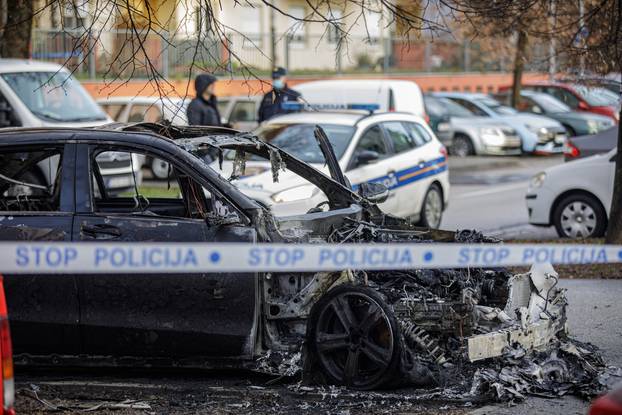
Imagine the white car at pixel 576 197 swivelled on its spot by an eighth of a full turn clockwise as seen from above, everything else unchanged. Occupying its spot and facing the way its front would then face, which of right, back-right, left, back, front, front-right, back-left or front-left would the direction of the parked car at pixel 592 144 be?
front-right

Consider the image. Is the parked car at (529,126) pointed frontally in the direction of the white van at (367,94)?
no

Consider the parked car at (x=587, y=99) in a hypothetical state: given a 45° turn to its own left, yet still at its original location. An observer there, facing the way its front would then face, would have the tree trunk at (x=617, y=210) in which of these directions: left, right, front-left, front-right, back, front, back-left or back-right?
right

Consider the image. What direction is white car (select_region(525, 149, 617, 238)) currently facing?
to the viewer's left

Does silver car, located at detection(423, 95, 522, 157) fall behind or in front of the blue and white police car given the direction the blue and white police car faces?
behind

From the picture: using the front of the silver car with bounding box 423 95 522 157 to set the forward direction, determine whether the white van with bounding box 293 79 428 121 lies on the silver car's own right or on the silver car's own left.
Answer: on the silver car's own right

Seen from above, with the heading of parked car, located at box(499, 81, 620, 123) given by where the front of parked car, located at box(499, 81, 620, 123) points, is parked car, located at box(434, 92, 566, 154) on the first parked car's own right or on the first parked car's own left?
on the first parked car's own right

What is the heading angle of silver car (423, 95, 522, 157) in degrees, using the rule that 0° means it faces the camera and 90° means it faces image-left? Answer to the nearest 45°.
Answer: approximately 315°

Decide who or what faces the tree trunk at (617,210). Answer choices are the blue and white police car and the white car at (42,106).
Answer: the white car

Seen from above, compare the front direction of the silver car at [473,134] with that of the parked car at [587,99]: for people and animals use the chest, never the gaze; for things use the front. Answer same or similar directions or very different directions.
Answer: same or similar directions

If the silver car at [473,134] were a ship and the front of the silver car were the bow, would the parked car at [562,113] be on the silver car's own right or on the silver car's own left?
on the silver car's own left

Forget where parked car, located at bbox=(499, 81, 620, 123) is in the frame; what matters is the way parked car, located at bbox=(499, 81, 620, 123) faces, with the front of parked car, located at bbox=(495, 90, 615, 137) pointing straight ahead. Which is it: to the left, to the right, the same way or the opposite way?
the same way

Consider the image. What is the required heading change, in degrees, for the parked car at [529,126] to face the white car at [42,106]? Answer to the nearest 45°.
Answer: approximately 90° to its right

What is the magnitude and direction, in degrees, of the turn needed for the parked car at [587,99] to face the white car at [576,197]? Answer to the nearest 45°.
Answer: approximately 45° to its right

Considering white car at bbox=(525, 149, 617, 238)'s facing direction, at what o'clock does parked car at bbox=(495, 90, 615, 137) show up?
The parked car is roughly at 3 o'clock from the white car.

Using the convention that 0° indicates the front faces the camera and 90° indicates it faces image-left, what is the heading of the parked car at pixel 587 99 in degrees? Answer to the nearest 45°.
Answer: approximately 315°

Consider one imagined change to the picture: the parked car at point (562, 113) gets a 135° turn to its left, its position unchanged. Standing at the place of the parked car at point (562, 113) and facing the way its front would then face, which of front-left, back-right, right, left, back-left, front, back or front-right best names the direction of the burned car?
back

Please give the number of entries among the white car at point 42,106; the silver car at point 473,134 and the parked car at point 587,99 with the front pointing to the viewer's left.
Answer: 0

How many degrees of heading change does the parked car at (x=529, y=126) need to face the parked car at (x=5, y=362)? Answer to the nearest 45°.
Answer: approximately 45° to its right

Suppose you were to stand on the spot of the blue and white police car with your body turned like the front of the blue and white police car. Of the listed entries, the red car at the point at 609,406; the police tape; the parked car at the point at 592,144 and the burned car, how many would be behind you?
1

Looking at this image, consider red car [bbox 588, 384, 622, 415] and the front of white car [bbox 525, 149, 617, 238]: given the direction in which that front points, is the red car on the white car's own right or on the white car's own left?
on the white car's own left
